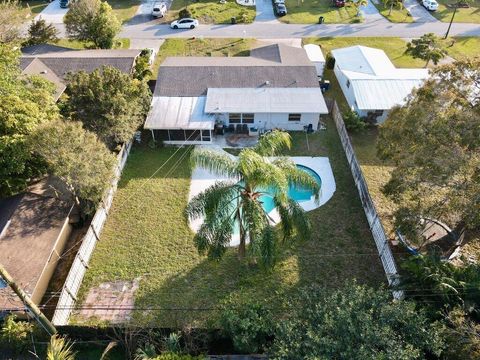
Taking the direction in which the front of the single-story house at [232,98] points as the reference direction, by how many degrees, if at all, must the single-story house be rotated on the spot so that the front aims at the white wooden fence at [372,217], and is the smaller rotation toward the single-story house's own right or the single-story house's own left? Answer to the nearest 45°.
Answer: approximately 135° to the single-story house's own right

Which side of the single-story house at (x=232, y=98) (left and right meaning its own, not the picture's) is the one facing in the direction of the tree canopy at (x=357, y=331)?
back

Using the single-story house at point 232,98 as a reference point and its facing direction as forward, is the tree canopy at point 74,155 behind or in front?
behind

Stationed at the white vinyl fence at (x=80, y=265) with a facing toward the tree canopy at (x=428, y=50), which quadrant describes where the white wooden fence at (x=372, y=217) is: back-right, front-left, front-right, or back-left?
front-right

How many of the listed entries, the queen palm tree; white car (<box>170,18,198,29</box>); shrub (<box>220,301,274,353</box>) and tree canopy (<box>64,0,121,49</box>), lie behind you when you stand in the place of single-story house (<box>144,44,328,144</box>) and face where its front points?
2

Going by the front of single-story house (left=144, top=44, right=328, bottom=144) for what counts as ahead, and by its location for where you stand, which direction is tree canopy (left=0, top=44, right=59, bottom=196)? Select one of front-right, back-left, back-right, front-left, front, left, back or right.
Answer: back-left

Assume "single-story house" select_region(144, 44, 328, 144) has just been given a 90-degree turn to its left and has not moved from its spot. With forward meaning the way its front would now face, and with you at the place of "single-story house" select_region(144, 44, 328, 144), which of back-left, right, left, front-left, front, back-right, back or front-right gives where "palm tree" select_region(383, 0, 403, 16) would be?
back-right

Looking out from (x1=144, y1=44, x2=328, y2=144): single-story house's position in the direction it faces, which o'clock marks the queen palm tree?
The queen palm tree is roughly at 6 o'clock from the single-story house.

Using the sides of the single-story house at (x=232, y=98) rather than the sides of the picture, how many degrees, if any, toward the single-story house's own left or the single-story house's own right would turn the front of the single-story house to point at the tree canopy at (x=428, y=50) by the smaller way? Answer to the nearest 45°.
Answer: approximately 90° to the single-story house's own right

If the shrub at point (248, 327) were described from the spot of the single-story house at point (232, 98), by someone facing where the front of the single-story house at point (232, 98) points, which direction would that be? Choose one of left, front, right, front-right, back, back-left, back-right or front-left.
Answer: back

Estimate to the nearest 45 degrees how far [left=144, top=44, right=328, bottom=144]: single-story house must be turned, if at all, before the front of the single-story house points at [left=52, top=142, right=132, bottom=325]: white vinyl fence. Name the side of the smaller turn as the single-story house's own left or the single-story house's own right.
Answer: approximately 135° to the single-story house's own left

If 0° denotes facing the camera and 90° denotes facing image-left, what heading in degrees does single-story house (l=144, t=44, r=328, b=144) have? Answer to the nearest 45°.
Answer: approximately 180°

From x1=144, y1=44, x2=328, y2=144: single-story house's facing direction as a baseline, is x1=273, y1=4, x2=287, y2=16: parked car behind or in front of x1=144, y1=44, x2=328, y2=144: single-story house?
in front

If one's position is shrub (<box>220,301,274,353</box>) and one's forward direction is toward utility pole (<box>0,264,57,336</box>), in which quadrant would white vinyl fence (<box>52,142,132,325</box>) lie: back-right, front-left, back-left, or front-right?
front-right

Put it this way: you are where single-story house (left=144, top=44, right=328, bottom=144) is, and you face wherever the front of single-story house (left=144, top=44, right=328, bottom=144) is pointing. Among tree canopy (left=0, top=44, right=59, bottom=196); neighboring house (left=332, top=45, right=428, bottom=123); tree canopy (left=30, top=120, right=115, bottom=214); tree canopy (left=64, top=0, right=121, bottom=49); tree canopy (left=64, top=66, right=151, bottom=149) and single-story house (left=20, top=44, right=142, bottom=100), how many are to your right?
1

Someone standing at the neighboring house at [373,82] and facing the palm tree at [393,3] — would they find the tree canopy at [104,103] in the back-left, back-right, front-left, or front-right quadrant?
back-left

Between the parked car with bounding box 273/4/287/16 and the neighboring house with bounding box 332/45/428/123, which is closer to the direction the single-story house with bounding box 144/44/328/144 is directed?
the parked car

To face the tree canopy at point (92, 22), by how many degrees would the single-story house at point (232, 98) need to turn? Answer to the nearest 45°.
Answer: approximately 45° to its left
